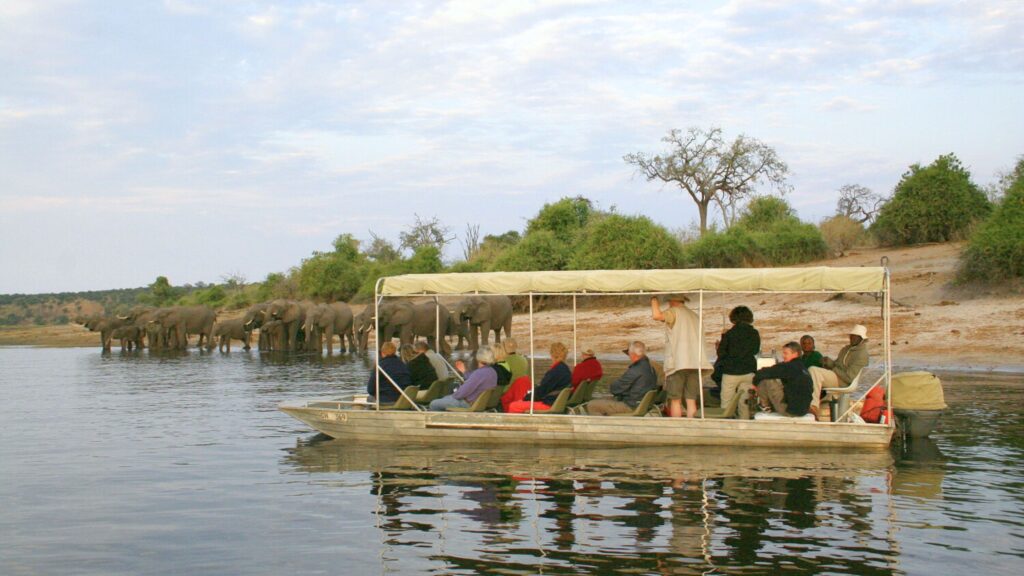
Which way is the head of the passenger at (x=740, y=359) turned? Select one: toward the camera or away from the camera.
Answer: away from the camera

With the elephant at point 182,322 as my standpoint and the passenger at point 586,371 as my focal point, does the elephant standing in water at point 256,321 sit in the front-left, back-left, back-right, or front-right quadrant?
front-left

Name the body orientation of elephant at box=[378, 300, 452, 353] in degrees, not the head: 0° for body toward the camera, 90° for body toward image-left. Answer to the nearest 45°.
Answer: approximately 90°

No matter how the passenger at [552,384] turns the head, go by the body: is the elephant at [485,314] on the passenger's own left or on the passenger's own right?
on the passenger's own right

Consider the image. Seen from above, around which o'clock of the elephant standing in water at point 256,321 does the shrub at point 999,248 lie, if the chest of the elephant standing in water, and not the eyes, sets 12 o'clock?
The shrub is roughly at 9 o'clock from the elephant standing in water.

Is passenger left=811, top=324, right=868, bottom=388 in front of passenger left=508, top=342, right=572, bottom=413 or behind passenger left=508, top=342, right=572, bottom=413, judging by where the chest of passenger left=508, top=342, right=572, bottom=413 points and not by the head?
behind

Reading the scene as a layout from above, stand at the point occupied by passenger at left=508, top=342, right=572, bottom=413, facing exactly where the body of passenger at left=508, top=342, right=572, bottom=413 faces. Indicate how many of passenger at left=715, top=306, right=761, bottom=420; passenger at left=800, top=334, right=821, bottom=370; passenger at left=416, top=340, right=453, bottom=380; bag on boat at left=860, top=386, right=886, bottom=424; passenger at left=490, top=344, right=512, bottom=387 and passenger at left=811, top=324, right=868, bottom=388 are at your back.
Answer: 4

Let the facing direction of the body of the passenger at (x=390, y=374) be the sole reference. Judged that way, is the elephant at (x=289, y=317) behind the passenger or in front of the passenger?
in front

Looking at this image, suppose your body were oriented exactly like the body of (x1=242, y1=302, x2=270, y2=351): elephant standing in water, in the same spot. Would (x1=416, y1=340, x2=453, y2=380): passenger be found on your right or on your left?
on your left

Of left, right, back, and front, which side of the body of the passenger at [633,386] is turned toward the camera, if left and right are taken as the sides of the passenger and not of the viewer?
left

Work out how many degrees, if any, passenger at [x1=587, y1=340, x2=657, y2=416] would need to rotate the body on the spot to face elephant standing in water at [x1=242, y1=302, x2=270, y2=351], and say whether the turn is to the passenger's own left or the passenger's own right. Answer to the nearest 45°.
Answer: approximately 45° to the passenger's own right

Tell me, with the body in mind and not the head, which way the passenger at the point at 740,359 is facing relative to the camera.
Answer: away from the camera

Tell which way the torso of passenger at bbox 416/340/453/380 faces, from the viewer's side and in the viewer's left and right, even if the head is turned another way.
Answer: facing to the left of the viewer

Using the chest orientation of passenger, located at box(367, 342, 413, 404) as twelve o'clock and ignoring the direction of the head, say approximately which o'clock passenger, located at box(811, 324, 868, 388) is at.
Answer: passenger, located at box(811, 324, 868, 388) is roughly at 5 o'clock from passenger, located at box(367, 342, 413, 404).

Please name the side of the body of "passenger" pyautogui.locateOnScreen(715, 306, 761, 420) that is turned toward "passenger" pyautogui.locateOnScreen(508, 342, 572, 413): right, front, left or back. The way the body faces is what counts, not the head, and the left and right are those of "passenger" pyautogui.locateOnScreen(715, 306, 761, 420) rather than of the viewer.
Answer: left
